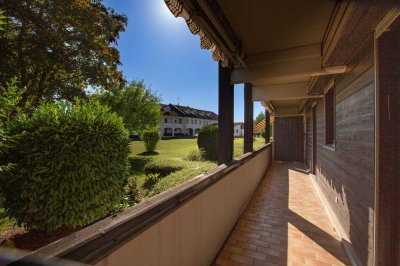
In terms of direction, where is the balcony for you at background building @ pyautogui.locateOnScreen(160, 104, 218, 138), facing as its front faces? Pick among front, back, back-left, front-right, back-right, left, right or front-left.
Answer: front-right

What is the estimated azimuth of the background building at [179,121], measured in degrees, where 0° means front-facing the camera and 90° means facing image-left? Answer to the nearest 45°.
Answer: approximately 315°

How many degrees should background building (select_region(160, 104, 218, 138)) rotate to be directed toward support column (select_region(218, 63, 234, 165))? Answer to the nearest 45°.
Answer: approximately 45° to its right

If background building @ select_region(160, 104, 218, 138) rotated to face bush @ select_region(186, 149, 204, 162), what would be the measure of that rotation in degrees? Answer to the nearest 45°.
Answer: approximately 45° to its right

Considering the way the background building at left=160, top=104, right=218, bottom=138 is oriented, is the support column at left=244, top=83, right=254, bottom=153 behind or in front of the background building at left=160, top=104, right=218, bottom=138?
in front

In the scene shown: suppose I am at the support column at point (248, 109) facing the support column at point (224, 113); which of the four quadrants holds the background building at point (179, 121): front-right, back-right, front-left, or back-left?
back-right

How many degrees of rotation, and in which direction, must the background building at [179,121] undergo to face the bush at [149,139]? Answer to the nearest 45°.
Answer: approximately 45° to its right

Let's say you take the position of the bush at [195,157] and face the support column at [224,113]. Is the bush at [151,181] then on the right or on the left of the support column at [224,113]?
right

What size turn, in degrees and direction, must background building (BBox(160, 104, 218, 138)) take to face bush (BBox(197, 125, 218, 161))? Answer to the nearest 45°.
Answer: approximately 45° to its right

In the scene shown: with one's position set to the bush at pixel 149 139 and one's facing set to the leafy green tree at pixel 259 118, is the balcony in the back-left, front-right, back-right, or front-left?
back-right

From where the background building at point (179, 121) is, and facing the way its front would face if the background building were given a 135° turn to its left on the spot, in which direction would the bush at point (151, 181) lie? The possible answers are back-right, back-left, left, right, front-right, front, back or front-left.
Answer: back

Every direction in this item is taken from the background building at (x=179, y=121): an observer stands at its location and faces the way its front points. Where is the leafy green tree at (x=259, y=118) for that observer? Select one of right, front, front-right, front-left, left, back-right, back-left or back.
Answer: front-left

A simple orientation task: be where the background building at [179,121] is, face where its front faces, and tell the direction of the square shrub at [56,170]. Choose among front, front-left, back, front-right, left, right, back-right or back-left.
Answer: front-right
